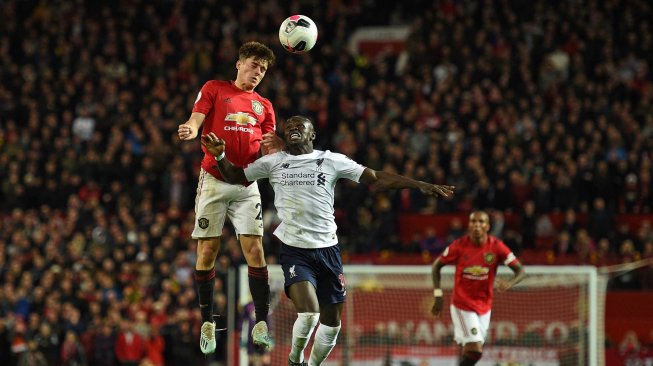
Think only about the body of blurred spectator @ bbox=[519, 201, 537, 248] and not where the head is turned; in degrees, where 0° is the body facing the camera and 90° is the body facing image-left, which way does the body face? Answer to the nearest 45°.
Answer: approximately 0°

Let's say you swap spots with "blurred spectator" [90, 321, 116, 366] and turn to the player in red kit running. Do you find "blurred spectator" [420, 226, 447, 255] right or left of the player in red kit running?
left

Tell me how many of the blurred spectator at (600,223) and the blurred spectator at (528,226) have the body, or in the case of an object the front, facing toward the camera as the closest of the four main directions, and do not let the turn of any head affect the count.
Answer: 2

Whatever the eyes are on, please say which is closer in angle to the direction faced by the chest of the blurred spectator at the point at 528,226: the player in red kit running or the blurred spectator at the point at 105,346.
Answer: the player in red kit running

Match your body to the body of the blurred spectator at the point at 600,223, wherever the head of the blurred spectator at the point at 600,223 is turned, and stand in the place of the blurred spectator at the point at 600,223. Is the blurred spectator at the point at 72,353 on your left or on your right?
on your right

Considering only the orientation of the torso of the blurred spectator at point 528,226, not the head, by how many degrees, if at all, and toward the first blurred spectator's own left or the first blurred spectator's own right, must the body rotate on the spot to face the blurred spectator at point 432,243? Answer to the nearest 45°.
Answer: approximately 90° to the first blurred spectator's own right
